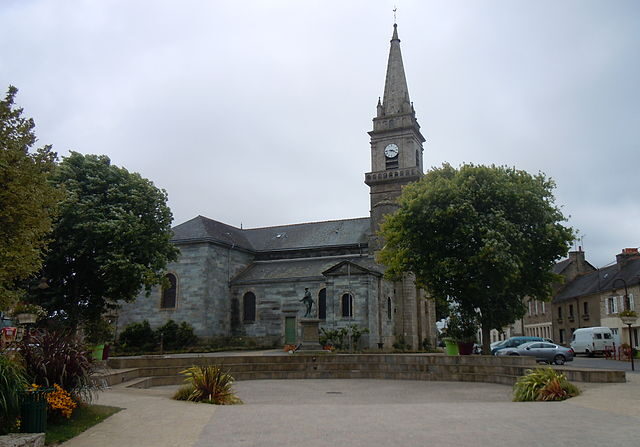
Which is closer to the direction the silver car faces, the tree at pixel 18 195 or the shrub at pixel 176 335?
the shrub

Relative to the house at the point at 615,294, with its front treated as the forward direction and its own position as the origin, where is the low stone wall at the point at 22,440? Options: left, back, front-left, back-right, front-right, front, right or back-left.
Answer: front-left

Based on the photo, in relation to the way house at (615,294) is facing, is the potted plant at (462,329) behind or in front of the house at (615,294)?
in front

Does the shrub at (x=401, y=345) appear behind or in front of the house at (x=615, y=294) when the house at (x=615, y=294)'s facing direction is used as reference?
in front

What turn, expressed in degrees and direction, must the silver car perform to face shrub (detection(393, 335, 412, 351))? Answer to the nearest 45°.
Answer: approximately 45° to its right

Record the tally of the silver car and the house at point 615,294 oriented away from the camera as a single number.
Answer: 0

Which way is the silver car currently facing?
to the viewer's left

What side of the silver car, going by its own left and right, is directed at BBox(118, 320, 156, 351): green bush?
front

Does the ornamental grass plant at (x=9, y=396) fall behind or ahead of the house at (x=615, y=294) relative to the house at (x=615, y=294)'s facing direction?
ahead

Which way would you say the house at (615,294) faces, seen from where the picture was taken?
facing the viewer and to the left of the viewer
